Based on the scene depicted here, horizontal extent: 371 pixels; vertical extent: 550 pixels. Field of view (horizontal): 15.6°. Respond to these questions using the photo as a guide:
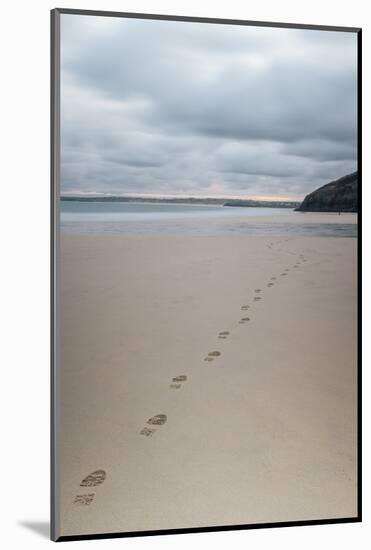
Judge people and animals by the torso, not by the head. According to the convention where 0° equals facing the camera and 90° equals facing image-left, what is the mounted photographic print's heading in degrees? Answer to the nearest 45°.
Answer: approximately 315°

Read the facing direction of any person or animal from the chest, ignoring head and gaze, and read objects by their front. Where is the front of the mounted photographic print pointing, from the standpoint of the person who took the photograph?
facing the viewer and to the right of the viewer
